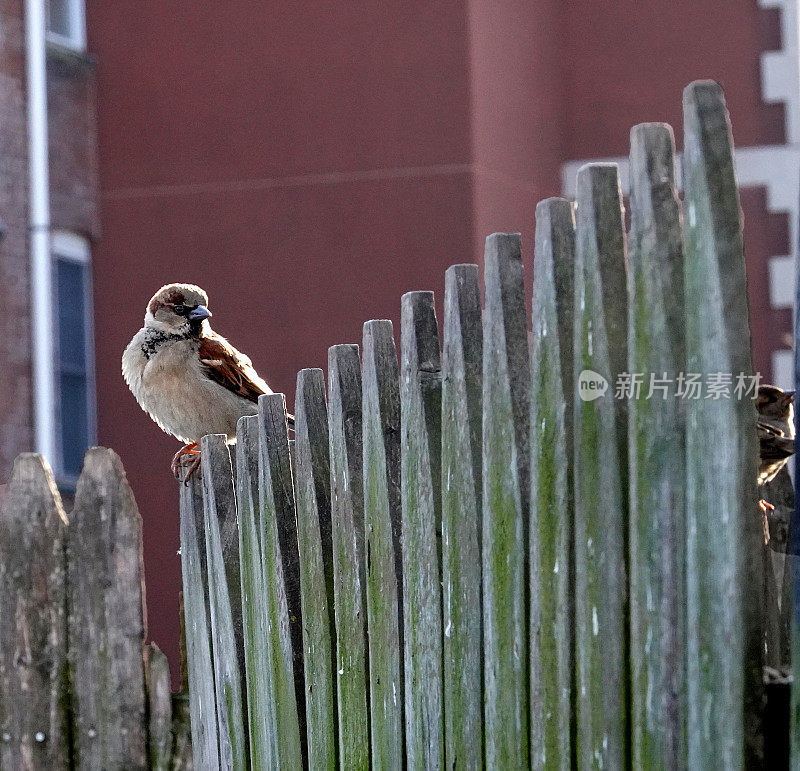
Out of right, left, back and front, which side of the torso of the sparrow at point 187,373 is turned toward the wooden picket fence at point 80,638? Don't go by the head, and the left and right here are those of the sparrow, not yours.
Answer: front

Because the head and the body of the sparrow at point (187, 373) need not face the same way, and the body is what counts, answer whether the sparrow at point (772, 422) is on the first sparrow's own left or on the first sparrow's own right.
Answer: on the first sparrow's own left

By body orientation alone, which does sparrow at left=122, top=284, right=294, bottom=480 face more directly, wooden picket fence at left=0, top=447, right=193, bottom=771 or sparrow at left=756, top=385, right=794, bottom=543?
the wooden picket fence

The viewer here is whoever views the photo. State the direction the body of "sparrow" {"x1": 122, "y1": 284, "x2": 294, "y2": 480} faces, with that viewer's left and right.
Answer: facing the viewer and to the left of the viewer
